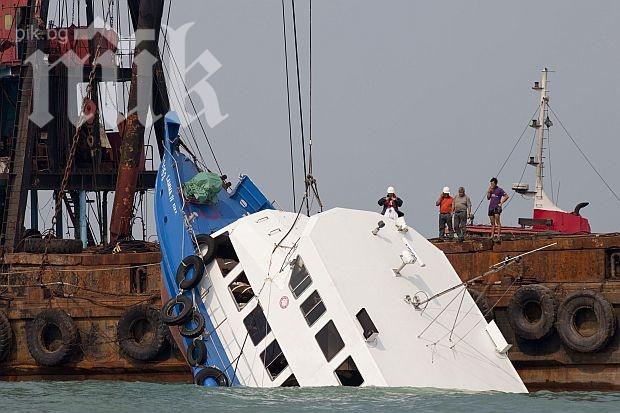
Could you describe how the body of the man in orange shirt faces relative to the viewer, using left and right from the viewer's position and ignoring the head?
facing the viewer

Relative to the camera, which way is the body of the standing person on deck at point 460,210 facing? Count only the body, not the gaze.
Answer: toward the camera

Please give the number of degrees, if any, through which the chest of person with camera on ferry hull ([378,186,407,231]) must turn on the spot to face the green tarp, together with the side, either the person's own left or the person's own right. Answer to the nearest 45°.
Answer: approximately 90° to the person's own right

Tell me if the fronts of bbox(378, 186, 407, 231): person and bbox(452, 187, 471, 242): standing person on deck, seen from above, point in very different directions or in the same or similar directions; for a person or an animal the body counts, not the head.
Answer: same or similar directions

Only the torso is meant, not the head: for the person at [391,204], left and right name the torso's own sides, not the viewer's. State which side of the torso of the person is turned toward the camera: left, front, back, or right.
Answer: front

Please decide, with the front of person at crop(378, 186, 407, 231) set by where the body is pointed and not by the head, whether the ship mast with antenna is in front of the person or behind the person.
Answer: behind

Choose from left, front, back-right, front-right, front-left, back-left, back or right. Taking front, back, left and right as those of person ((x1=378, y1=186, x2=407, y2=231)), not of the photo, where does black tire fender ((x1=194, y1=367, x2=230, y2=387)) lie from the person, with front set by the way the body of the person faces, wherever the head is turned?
front-right

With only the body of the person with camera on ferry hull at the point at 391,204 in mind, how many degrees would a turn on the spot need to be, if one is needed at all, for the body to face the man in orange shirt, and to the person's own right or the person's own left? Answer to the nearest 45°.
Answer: approximately 135° to the person's own left

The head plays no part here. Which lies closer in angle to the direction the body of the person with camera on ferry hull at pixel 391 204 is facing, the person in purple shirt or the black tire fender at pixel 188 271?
the black tire fender

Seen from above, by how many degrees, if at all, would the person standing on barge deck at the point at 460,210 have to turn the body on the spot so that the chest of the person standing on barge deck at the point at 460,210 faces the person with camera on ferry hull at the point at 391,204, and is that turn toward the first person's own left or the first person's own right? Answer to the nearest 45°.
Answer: approximately 45° to the first person's own right

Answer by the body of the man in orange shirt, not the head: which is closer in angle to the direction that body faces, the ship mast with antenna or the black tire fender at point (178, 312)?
the black tire fender
